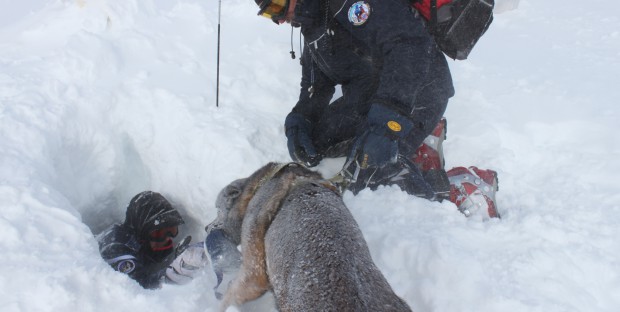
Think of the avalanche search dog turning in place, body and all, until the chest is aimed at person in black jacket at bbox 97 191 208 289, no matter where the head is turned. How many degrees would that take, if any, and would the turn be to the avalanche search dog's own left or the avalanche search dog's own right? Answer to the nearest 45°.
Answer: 0° — it already faces them

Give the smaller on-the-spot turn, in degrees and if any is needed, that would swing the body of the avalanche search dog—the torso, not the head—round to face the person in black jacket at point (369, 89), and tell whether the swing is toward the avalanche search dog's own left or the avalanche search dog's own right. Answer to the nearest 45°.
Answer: approximately 45° to the avalanche search dog's own right

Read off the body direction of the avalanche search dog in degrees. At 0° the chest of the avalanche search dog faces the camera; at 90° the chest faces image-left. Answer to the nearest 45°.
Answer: approximately 135°
